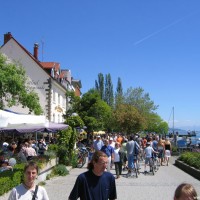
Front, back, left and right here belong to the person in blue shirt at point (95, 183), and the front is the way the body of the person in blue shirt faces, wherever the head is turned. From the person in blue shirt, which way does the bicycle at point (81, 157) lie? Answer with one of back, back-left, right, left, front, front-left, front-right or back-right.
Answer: back-left

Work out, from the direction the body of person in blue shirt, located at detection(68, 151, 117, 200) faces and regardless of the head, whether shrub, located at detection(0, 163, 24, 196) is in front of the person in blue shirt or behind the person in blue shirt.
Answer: behind

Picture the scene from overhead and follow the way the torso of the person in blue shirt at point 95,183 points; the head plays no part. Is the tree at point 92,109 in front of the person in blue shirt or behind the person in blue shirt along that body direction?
behind

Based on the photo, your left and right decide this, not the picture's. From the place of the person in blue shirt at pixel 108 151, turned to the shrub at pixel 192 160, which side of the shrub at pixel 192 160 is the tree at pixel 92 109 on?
left

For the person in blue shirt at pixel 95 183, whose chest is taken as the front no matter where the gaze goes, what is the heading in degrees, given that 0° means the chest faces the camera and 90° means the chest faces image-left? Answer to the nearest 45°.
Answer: approximately 315°

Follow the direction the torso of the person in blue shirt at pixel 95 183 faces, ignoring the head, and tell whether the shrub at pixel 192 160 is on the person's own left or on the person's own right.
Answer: on the person's own left

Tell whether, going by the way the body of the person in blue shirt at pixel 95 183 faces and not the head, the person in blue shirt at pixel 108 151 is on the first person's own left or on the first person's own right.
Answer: on the first person's own left

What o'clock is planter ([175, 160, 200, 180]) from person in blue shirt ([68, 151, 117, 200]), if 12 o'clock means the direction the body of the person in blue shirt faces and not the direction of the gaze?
The planter is roughly at 8 o'clock from the person in blue shirt.

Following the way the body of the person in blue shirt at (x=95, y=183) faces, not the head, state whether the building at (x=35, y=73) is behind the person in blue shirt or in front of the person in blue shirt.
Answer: behind
